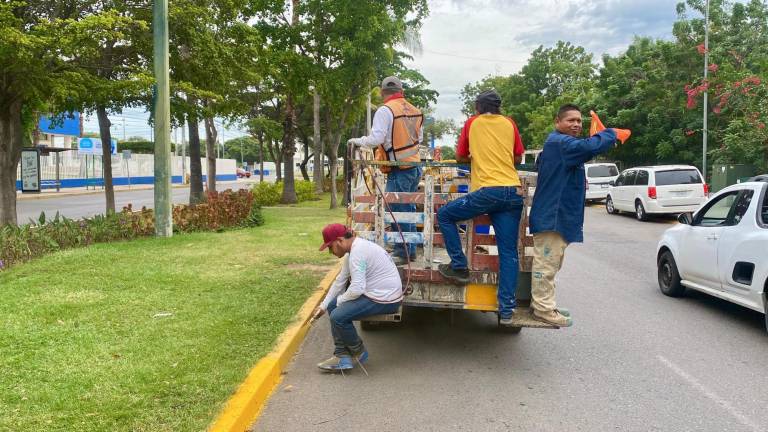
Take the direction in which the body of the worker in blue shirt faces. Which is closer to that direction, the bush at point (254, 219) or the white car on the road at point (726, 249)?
the white car on the road

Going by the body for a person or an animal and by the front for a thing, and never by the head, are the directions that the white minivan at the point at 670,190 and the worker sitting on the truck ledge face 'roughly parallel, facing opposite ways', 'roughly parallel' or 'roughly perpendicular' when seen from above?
roughly perpendicular

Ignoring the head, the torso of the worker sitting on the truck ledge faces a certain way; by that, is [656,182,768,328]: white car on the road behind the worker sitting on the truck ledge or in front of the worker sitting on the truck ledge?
behind

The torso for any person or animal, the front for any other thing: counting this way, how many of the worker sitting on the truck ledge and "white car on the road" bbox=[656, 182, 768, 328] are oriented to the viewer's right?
0

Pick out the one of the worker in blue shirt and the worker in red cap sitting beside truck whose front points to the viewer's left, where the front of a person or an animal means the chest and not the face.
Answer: the worker in red cap sitting beside truck

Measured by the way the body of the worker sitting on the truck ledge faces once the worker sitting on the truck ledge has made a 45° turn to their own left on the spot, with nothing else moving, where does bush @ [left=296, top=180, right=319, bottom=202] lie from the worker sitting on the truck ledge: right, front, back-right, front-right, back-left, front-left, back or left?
back-right

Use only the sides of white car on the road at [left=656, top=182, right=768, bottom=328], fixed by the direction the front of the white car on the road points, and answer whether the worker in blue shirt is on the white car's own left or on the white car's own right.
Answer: on the white car's own left

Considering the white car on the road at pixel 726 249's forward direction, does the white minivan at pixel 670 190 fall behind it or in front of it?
in front

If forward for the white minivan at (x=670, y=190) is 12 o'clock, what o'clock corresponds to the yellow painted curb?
The yellow painted curb is roughly at 8 o'clock from the white minivan.

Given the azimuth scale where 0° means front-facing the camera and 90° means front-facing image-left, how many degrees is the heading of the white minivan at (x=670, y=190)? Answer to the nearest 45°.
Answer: approximately 135°

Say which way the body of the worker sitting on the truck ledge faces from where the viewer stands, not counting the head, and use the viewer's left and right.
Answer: facing to the left of the viewer

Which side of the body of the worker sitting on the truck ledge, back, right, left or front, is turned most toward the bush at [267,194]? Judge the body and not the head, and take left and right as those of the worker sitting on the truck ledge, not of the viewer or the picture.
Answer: right
